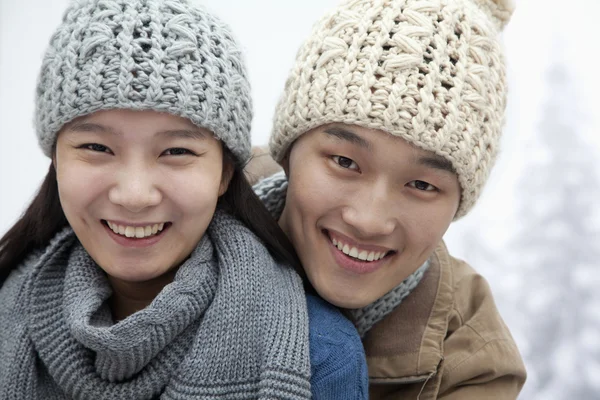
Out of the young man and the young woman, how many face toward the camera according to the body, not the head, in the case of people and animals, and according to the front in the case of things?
2

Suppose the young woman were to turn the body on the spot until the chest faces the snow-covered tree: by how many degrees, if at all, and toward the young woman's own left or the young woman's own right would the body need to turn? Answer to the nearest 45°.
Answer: approximately 135° to the young woman's own left

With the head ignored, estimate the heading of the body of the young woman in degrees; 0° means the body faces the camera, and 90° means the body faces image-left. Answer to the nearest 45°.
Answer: approximately 0°

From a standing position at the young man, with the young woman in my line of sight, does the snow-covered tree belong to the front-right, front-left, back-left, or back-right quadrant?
back-right
